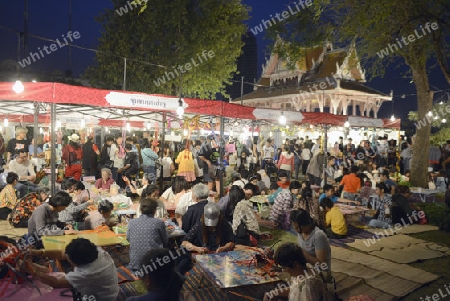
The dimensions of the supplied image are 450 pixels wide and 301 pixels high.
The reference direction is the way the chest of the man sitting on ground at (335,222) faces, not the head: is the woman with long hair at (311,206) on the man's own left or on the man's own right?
on the man's own left
